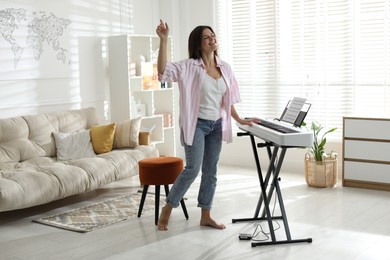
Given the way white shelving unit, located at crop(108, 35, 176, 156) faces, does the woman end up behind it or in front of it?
in front

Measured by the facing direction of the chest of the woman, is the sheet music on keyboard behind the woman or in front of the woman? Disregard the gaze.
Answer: in front

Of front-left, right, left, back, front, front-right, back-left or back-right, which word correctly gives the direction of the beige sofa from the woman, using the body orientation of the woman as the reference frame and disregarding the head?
back

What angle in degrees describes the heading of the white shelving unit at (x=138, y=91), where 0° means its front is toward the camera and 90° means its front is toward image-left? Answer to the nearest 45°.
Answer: approximately 315°

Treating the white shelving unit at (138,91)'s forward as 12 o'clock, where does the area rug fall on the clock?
The area rug is roughly at 2 o'clock from the white shelving unit.

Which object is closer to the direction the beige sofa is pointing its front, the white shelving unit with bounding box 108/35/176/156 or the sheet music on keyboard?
the sheet music on keyboard

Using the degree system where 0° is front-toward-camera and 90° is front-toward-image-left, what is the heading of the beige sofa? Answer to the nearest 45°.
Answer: approximately 315°

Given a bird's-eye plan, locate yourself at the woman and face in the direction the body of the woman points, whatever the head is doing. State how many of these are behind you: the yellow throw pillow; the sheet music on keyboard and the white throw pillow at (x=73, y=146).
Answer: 2
